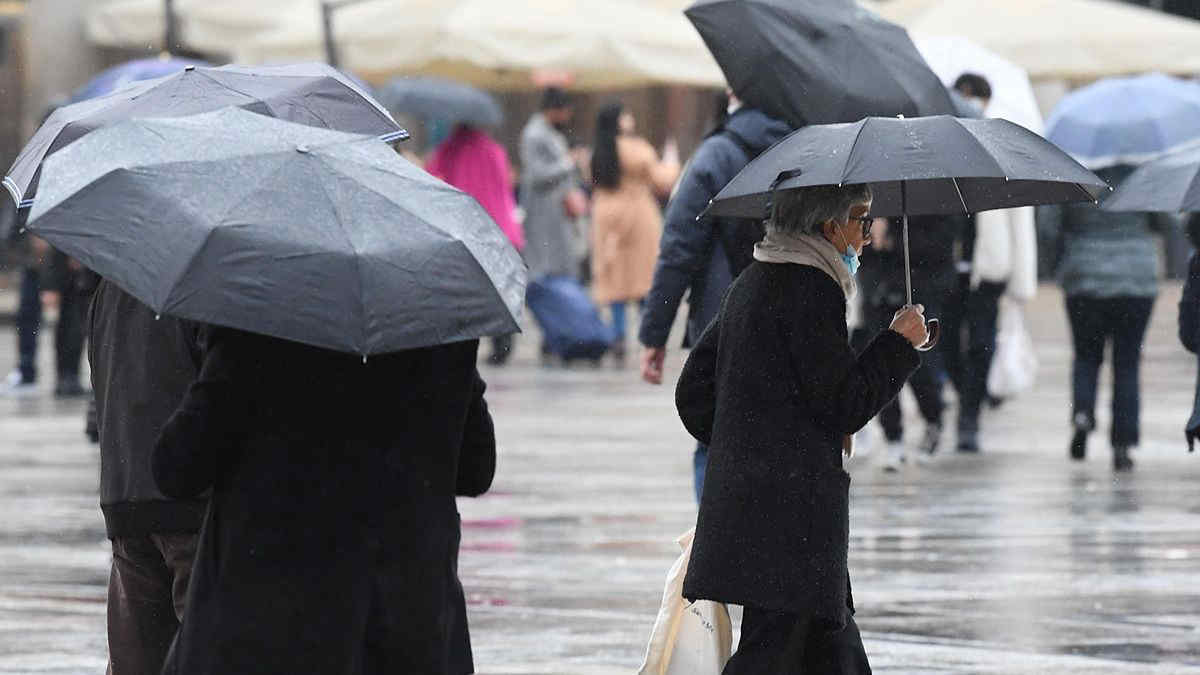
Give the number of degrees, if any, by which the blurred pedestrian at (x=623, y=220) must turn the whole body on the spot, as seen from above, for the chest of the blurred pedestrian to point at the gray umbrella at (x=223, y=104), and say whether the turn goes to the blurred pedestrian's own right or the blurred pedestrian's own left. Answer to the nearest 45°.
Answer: approximately 90° to the blurred pedestrian's own right

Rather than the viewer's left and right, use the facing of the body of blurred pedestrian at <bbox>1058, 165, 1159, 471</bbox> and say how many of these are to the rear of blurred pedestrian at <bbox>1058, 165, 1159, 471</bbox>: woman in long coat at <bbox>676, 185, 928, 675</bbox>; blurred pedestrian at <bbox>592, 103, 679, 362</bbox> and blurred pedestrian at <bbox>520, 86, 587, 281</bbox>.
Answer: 1

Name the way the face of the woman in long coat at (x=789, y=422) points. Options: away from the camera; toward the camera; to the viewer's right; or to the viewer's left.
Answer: to the viewer's right

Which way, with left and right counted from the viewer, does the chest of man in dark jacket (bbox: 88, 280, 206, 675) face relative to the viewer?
facing away from the viewer

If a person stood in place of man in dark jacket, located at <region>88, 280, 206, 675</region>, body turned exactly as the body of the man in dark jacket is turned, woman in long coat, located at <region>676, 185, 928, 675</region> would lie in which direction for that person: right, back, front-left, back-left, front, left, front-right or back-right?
right

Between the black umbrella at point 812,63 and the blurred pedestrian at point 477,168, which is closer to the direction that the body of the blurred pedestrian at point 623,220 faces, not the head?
the black umbrella

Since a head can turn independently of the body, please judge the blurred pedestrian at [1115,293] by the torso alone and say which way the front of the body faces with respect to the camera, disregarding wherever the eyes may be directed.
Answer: away from the camera

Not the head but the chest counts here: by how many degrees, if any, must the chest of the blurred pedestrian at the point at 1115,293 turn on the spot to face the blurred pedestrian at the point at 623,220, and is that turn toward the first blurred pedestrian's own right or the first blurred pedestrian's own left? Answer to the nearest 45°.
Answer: approximately 45° to the first blurred pedestrian's own left
